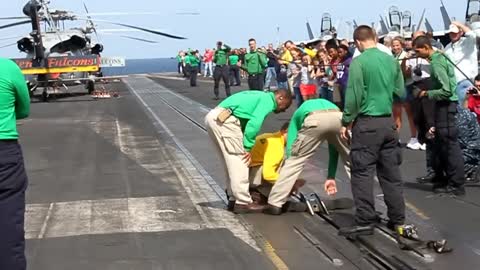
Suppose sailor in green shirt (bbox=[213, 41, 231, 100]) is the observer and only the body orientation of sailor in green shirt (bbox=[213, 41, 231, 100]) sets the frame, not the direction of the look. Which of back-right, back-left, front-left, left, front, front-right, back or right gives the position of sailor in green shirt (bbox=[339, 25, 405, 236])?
front

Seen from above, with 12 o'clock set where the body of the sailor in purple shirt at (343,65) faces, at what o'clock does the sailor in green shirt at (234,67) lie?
The sailor in green shirt is roughly at 4 o'clock from the sailor in purple shirt.

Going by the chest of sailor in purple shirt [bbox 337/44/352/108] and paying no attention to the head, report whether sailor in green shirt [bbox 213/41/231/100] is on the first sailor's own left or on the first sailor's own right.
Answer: on the first sailor's own right

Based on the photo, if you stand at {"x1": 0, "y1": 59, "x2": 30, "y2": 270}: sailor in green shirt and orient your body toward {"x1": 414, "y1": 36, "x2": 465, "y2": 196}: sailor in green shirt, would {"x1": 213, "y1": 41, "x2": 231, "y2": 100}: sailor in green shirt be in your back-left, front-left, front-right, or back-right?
front-left

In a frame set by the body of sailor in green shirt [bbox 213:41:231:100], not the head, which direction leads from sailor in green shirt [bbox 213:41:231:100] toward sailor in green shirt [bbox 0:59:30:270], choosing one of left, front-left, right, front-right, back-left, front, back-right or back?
front

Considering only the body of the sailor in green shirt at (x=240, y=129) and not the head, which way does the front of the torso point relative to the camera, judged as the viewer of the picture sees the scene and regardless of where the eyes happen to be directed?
to the viewer's right

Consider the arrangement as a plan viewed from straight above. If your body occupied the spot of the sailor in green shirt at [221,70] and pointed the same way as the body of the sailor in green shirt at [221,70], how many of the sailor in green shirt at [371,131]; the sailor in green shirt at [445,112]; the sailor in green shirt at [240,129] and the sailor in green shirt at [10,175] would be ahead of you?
4

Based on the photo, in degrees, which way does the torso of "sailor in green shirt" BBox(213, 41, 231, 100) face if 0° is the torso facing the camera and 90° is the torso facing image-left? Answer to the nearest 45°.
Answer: approximately 0°

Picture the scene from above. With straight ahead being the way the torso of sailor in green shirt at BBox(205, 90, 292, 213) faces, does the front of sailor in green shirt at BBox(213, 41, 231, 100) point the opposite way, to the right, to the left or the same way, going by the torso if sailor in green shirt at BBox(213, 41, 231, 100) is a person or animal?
to the right

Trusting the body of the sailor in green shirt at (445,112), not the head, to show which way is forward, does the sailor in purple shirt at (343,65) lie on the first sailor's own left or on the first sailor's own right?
on the first sailor's own right

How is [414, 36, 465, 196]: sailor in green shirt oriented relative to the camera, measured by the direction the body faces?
to the viewer's left

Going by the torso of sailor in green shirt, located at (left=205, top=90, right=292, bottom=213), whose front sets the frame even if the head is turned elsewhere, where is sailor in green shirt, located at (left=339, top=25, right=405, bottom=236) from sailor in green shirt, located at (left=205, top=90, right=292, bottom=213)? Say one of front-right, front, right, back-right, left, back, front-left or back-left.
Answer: front-right

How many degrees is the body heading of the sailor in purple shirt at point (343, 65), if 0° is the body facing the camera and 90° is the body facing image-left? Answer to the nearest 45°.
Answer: approximately 45°

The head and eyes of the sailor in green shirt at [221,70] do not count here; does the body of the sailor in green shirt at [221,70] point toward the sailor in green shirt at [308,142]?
yes

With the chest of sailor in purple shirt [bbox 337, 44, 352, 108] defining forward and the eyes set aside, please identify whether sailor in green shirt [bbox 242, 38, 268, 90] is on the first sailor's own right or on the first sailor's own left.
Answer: on the first sailor's own right

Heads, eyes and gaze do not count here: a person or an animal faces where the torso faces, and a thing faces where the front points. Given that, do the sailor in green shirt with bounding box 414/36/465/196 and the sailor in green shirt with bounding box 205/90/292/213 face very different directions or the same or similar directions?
very different directions

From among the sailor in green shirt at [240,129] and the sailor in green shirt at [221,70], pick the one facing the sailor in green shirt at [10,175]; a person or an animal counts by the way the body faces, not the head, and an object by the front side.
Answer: the sailor in green shirt at [221,70]

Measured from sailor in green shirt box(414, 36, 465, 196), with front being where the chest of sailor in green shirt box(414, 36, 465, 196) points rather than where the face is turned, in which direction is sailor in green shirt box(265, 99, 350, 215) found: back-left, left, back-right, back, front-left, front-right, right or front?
front-left
